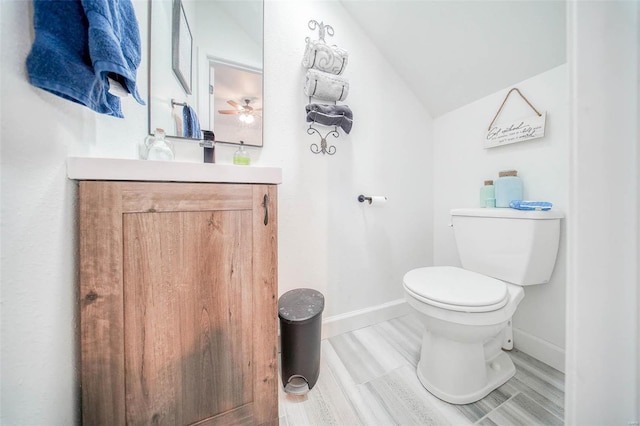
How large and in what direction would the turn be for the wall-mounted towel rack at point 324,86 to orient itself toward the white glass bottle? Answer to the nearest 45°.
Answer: approximately 90° to its right

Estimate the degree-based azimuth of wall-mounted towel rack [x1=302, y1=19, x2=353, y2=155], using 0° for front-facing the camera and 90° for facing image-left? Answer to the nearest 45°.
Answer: approximately 315°

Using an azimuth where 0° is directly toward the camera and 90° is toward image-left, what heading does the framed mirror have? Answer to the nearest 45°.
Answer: approximately 315°

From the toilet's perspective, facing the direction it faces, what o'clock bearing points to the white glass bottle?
The white glass bottle is roughly at 12 o'clock from the toilet.

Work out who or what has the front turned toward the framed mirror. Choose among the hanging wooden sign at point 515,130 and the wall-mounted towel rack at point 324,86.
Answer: the hanging wooden sign
